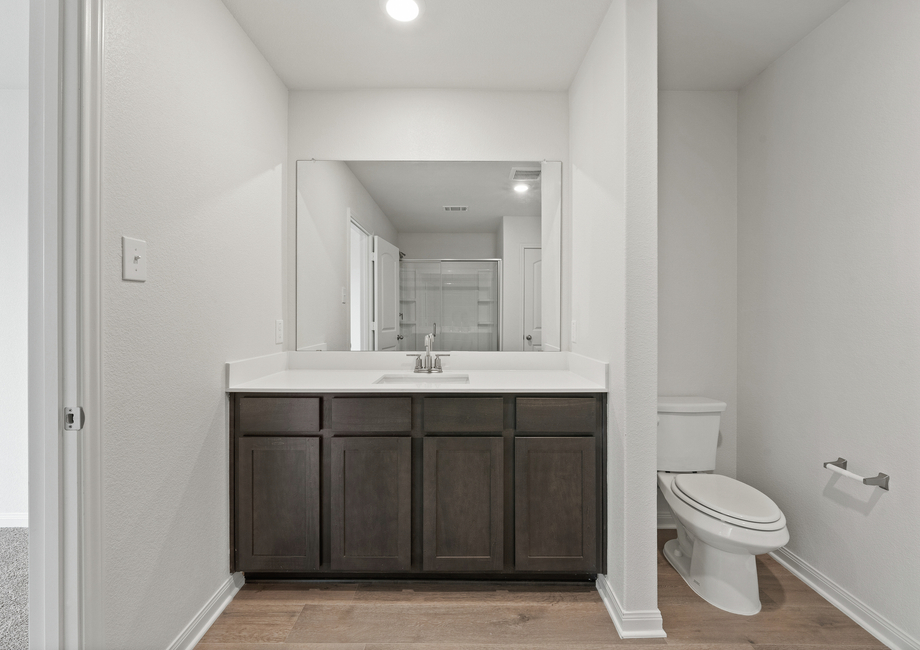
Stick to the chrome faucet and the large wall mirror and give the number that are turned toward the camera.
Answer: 2

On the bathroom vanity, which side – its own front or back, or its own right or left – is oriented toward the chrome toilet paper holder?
left

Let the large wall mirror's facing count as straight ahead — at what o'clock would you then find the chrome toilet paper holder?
The chrome toilet paper holder is roughly at 10 o'clock from the large wall mirror.

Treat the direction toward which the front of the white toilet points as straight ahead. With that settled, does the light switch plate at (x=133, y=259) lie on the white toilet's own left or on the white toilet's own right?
on the white toilet's own right
